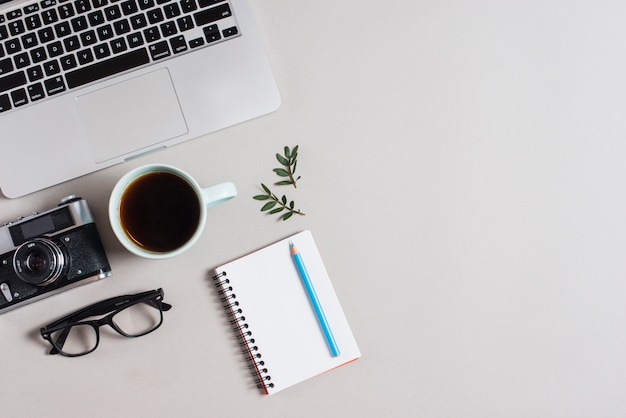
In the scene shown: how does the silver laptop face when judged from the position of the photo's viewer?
facing the viewer
